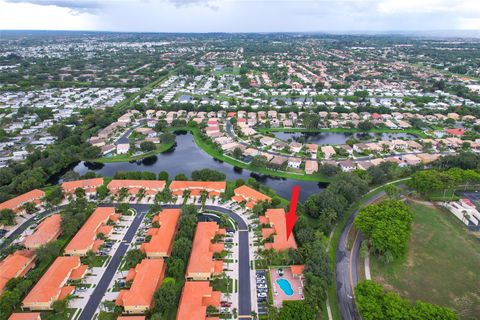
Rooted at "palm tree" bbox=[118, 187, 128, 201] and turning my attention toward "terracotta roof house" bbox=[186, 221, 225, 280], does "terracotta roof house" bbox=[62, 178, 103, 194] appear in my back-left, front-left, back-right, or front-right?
back-right

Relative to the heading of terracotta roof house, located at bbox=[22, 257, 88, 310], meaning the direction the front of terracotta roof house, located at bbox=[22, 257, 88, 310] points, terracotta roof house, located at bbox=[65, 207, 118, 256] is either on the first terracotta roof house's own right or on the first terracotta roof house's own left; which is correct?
on the first terracotta roof house's own left

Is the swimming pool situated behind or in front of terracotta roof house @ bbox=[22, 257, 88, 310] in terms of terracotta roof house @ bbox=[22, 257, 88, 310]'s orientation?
in front

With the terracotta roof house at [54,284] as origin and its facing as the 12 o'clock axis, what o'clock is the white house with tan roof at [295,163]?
the white house with tan roof at [295,163] is roughly at 10 o'clock from the terracotta roof house at [54,284].

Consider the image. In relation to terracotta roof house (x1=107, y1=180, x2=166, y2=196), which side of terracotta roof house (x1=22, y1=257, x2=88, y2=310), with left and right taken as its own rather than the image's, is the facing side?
left

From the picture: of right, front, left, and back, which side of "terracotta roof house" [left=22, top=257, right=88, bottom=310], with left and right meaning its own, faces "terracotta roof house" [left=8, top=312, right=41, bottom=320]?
right

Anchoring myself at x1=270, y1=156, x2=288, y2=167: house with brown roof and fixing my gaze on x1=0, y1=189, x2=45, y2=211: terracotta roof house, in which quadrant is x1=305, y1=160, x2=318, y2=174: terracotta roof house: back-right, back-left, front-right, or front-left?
back-left

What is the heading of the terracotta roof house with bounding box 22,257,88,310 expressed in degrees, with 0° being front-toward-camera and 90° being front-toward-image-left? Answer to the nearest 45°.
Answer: approximately 315°
